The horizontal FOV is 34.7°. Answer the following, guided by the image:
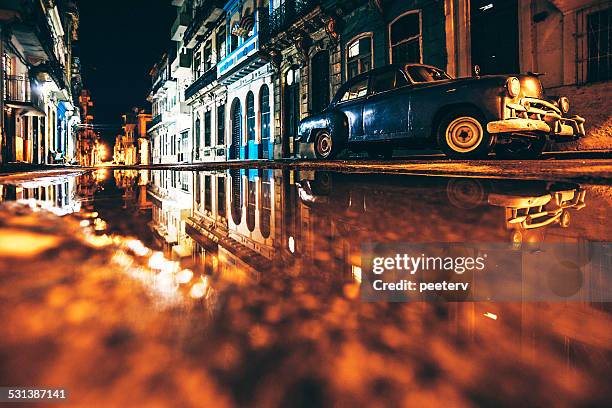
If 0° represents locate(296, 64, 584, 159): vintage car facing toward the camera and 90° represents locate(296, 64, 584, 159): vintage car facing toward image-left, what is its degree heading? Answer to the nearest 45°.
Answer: approximately 315°

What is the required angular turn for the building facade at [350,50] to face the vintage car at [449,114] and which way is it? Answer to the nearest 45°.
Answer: approximately 45° to its left

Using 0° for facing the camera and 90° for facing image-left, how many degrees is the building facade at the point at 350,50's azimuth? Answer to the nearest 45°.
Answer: approximately 45°

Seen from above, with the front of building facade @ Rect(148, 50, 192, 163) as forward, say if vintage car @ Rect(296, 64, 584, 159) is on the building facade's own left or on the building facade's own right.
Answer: on the building facade's own left
